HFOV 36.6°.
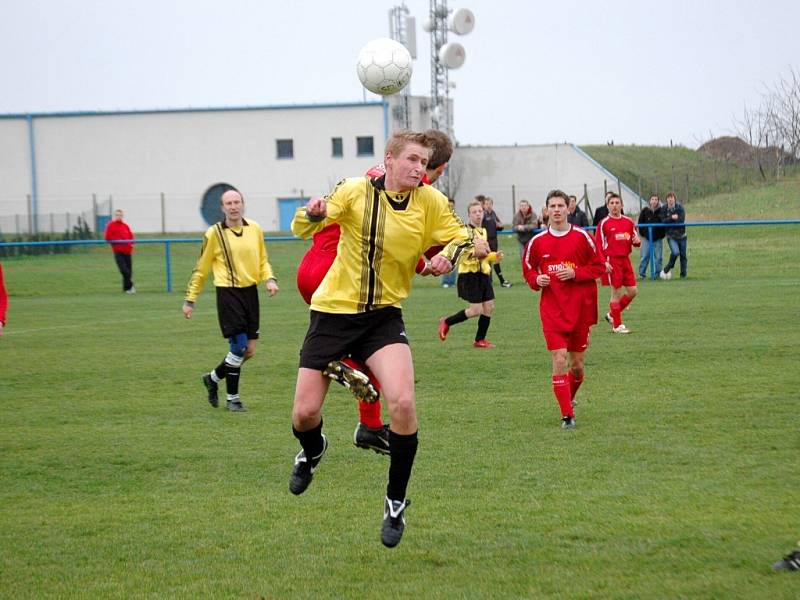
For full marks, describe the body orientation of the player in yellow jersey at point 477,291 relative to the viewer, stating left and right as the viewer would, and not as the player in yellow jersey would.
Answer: facing the viewer and to the right of the viewer

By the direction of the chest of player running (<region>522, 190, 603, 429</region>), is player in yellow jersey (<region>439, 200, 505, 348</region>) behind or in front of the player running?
behind

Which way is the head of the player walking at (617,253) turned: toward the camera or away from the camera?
toward the camera

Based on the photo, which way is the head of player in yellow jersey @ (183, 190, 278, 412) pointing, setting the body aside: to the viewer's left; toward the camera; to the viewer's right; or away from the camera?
toward the camera

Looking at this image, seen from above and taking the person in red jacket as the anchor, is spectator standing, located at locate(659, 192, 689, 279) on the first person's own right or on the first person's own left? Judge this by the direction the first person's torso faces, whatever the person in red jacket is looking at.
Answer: on the first person's own left

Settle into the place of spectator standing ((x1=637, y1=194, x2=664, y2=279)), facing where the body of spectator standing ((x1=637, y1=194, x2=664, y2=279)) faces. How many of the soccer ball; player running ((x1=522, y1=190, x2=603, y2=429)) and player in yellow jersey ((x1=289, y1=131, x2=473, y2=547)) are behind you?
0

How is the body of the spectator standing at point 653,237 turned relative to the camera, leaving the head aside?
toward the camera

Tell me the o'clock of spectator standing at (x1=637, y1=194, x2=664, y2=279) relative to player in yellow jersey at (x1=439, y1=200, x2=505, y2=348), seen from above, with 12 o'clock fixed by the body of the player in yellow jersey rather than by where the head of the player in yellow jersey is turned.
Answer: The spectator standing is roughly at 8 o'clock from the player in yellow jersey.

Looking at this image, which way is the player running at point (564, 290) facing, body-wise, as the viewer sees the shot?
toward the camera

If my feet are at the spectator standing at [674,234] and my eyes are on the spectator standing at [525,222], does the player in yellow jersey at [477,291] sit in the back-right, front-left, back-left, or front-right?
front-left

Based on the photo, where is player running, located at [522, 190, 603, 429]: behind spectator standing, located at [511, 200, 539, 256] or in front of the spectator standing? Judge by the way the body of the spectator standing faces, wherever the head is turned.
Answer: in front

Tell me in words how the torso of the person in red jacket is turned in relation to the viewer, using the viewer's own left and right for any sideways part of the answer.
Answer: facing the viewer

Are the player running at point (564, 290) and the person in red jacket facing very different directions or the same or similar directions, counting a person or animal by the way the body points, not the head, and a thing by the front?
same or similar directions

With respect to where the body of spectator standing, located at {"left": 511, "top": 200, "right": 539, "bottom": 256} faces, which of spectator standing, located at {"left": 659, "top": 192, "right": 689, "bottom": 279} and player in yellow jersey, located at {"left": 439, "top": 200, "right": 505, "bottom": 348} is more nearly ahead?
the player in yellow jersey

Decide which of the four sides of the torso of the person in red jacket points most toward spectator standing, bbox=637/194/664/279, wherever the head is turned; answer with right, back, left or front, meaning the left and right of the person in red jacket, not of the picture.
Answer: left

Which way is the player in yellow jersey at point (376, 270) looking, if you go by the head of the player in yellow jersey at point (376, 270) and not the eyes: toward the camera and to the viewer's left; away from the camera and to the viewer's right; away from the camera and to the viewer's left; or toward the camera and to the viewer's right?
toward the camera and to the viewer's right

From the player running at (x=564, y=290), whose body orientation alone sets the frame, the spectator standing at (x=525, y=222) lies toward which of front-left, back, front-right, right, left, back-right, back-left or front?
back
